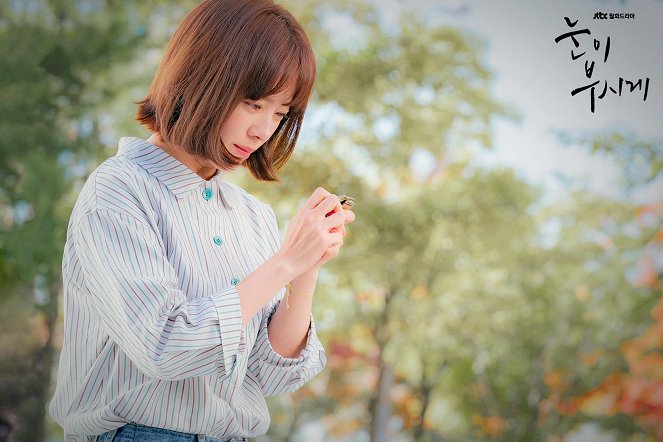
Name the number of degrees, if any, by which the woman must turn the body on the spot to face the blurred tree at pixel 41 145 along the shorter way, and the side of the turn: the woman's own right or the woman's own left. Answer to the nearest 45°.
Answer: approximately 135° to the woman's own left

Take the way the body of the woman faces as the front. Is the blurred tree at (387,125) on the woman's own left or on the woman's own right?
on the woman's own left

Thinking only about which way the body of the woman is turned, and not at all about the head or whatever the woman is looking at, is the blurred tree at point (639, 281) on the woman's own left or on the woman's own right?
on the woman's own left

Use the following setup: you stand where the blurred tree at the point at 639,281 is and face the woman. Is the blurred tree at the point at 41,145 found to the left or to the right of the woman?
right

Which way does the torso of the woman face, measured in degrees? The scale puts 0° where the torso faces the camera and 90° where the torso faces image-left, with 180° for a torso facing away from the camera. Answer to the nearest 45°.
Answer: approximately 315°
